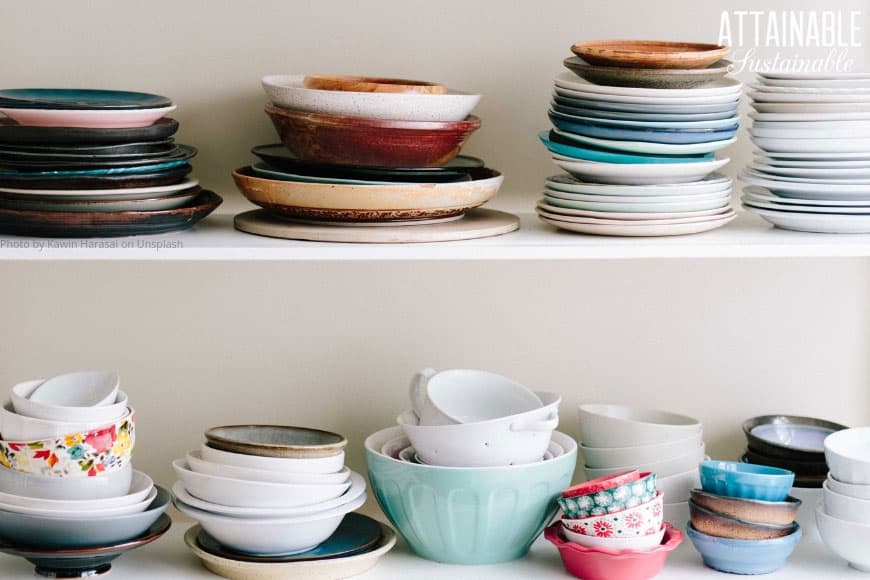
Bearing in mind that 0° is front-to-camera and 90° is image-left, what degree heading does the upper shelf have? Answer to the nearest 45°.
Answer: approximately 0°
